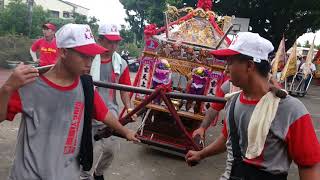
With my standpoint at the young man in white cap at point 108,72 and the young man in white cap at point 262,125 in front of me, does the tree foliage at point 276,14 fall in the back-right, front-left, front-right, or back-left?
back-left

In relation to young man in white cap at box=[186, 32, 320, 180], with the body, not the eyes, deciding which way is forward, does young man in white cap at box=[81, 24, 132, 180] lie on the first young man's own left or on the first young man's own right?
on the first young man's own right

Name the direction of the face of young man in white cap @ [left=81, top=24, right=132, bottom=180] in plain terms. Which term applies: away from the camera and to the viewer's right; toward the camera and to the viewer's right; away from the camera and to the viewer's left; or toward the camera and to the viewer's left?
toward the camera and to the viewer's right

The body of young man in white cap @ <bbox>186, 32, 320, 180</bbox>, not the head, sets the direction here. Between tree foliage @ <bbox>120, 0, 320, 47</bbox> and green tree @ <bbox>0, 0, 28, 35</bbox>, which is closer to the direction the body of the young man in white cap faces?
the green tree

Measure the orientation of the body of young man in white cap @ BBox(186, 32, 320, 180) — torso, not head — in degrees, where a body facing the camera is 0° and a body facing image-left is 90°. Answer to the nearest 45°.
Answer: approximately 45°

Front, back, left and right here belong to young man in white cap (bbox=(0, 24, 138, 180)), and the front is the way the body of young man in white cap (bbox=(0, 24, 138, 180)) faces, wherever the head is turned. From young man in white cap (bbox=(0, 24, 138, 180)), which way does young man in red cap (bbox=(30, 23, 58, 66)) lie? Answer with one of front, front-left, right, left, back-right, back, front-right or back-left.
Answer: back-left

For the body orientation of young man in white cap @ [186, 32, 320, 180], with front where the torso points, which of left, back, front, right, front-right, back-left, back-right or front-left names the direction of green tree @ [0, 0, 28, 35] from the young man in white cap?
right

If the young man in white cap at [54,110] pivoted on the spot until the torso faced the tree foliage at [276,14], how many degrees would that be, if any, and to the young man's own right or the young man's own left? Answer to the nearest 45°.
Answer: approximately 90° to the young man's own left

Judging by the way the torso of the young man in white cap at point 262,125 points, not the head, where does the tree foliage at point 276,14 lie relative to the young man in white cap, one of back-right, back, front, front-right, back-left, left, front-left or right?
back-right

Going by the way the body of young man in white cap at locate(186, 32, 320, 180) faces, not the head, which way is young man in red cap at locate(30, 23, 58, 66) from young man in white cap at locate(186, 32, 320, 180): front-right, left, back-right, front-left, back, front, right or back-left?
right

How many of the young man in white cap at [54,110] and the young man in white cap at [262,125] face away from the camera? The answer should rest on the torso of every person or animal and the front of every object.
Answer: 0

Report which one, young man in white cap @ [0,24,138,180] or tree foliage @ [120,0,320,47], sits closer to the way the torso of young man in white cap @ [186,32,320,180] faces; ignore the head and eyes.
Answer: the young man in white cap

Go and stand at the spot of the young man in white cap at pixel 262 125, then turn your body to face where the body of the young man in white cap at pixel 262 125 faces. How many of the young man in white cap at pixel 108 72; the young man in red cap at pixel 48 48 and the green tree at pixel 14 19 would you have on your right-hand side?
3

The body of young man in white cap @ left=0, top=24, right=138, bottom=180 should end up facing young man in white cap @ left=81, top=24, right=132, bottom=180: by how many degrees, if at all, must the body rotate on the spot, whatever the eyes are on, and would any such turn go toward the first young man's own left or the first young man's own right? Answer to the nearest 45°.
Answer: approximately 135° to the first young man's own left
